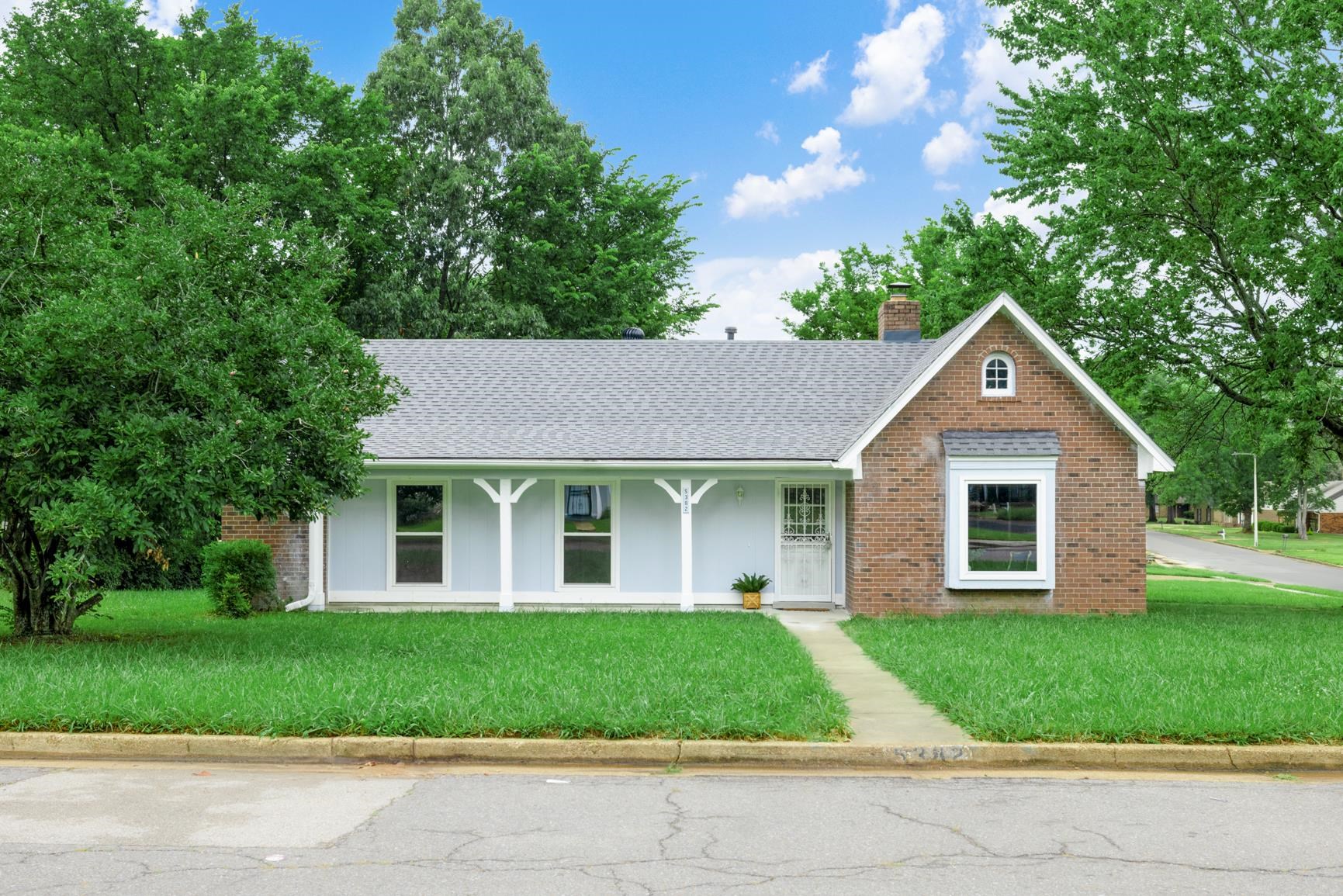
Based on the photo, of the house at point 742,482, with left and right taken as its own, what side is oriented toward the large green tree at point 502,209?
back

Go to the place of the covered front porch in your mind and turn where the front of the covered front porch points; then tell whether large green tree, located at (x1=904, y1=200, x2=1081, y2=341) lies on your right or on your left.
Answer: on your left

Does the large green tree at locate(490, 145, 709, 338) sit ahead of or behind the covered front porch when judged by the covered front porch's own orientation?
behind

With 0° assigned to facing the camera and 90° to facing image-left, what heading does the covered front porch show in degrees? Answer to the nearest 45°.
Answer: approximately 0°

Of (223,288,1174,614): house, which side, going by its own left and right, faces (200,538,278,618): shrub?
right

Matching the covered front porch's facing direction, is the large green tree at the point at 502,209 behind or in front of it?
behind

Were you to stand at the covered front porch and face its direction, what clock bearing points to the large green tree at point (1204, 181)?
The large green tree is roughly at 9 o'clock from the covered front porch.

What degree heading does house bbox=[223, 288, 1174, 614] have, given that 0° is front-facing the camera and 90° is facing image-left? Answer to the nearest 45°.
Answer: approximately 0°

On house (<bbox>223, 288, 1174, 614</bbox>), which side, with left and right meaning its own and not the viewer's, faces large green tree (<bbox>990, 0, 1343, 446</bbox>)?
left
